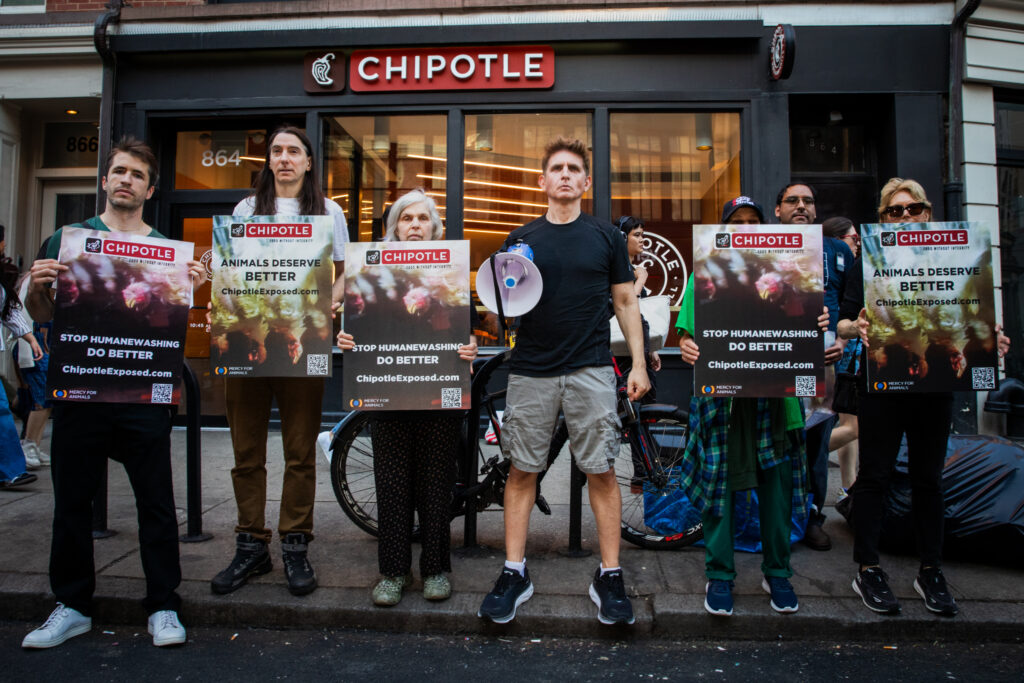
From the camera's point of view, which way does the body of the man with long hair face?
toward the camera

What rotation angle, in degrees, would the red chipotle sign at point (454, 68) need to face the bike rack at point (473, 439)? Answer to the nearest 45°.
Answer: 0° — it already faces it

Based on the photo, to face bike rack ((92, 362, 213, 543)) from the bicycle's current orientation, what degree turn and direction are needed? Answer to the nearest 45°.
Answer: approximately 180°

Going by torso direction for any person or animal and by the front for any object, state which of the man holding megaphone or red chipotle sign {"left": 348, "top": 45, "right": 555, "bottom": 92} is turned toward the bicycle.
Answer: the red chipotle sign

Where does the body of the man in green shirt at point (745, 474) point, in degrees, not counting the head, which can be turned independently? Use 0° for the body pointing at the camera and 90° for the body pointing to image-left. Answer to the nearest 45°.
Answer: approximately 0°

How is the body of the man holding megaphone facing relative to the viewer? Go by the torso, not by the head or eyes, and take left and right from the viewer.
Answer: facing the viewer

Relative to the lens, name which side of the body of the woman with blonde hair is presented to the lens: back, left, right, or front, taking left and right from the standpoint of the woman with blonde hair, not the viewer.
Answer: front

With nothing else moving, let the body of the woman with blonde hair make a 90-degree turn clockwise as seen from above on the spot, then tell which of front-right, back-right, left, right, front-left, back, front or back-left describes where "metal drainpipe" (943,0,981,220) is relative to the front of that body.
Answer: right
